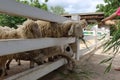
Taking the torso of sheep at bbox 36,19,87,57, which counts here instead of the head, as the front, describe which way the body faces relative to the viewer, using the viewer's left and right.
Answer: facing to the right of the viewer
